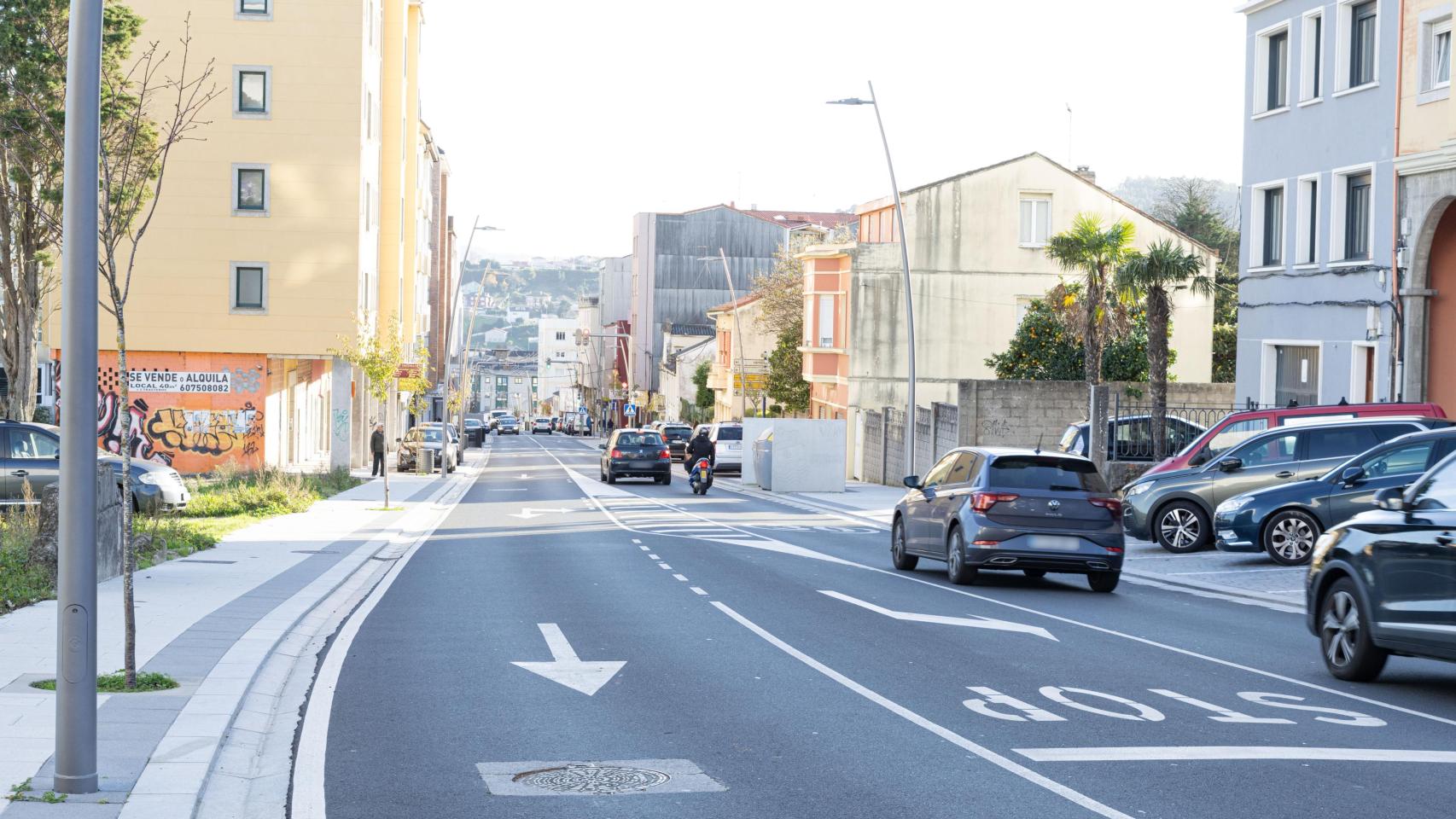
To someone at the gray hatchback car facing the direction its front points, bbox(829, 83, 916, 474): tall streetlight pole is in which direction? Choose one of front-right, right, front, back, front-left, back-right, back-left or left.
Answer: front-right

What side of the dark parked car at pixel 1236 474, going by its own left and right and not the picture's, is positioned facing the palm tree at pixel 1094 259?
right

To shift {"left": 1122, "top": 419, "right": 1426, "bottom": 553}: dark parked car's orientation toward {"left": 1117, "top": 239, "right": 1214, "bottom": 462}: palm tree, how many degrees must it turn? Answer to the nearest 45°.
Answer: approximately 90° to its right

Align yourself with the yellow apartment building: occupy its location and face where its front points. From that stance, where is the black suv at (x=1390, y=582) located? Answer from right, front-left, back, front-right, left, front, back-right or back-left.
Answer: right

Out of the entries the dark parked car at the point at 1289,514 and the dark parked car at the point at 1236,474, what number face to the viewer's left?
2

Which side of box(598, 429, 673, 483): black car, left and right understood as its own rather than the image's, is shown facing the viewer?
back

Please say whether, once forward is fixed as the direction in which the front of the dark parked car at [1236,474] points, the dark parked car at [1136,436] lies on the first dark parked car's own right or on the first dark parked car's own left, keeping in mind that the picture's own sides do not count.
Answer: on the first dark parked car's own right

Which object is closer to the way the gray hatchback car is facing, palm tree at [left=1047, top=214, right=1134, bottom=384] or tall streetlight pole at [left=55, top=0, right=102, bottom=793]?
the palm tree

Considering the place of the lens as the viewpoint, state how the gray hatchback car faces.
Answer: facing away from the viewer and to the left of the viewer

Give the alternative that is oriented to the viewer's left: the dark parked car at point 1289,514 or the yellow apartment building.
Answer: the dark parked car

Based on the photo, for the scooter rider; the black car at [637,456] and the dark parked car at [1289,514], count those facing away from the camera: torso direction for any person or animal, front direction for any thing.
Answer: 2
